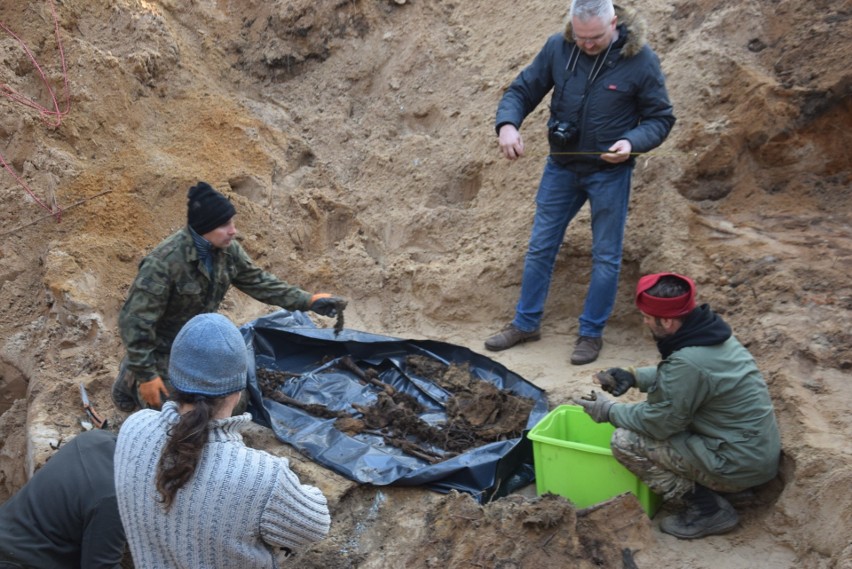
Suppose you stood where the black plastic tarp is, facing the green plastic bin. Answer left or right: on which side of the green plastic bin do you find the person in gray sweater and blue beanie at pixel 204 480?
right

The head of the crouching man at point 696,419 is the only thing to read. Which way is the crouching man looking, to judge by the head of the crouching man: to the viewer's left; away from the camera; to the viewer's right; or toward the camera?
to the viewer's left

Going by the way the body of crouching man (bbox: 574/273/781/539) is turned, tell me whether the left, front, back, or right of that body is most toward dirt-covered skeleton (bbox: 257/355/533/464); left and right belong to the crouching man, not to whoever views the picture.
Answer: front

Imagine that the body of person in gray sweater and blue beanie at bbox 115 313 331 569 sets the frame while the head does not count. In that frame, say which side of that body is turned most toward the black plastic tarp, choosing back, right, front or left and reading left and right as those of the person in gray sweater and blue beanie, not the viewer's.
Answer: front

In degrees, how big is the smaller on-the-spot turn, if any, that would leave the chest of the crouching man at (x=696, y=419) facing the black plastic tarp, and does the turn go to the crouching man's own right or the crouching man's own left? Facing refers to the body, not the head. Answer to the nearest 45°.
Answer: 0° — they already face it

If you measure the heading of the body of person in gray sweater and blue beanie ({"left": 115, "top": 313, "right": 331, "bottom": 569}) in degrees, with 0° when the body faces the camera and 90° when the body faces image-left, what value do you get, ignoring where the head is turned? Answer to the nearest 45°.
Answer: approximately 225°

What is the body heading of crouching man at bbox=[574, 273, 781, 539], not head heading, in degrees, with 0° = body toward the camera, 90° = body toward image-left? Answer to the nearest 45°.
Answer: approximately 90°

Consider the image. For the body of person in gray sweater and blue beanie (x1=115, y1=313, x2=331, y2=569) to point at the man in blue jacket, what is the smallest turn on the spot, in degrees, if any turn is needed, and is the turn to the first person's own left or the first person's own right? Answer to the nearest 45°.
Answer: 0° — they already face them

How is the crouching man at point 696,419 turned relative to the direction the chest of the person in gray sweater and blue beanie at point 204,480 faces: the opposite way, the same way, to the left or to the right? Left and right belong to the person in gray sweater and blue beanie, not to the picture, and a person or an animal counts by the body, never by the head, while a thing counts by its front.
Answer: to the left

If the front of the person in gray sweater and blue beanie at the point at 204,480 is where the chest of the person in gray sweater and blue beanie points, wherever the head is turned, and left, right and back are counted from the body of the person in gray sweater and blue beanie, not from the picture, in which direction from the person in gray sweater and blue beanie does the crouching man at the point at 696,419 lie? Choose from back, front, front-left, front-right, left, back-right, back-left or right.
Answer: front-right

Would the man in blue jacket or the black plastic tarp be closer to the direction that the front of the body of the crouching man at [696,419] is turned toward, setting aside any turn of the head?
the black plastic tarp

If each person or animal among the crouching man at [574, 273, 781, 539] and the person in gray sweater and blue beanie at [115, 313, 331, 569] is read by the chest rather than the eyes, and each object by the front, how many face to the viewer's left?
1

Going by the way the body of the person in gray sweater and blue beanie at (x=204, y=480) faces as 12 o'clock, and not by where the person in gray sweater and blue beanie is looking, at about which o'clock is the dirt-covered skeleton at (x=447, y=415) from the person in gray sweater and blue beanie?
The dirt-covered skeleton is roughly at 12 o'clock from the person in gray sweater and blue beanie.
